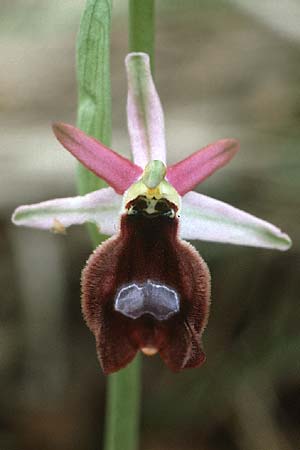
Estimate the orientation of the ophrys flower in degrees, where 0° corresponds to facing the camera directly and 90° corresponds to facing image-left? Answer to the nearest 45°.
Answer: approximately 0°
